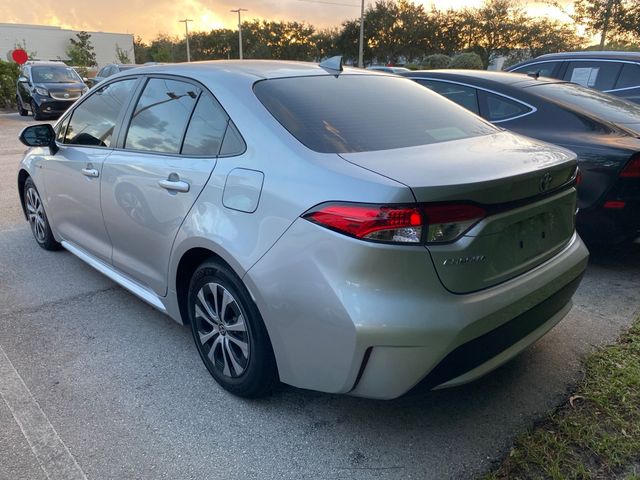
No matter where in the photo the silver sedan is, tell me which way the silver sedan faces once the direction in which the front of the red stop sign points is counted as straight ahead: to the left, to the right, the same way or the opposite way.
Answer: the opposite way

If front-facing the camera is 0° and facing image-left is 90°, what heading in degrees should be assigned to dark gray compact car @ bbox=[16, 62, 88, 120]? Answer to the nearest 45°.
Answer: approximately 315°

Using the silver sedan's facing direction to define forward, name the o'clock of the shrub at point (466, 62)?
The shrub is roughly at 2 o'clock from the silver sedan.

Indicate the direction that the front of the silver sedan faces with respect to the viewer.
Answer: facing away from the viewer and to the left of the viewer

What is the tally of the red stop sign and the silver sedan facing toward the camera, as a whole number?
1

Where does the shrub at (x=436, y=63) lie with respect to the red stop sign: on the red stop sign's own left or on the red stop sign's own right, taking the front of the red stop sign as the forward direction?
on the red stop sign's own left

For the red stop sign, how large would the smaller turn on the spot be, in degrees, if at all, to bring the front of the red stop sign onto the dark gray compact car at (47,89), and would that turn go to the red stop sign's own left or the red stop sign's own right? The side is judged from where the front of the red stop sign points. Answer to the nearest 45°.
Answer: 0° — it already faces it

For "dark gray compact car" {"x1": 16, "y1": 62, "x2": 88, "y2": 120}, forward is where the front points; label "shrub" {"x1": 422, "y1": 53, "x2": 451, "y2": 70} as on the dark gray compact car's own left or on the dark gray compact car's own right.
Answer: on the dark gray compact car's own left

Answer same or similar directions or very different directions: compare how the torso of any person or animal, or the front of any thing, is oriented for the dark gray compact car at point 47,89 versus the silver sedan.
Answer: very different directions

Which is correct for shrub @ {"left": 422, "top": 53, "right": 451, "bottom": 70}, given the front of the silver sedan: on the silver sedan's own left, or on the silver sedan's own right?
on the silver sedan's own right
